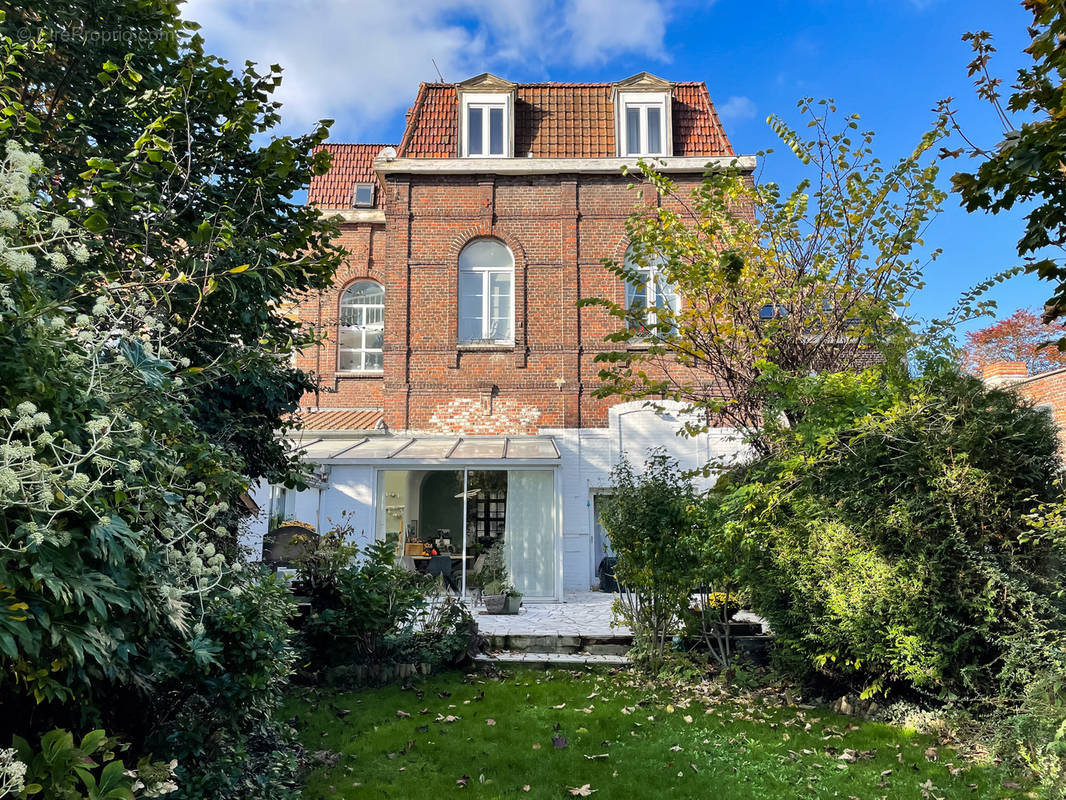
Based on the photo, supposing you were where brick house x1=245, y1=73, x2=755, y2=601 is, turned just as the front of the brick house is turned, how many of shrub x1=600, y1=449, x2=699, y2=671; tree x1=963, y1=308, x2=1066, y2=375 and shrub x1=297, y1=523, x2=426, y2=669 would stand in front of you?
2

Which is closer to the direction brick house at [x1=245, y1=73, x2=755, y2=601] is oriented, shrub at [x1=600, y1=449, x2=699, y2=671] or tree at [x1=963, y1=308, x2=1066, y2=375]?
the shrub

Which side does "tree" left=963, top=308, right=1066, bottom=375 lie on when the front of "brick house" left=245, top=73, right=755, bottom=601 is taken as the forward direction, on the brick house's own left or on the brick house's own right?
on the brick house's own left

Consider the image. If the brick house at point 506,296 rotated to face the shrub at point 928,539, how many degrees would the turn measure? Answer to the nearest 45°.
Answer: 0° — it already faces it

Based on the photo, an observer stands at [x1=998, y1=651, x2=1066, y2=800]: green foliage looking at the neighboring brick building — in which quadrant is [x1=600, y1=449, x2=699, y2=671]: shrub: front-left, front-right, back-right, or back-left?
front-left

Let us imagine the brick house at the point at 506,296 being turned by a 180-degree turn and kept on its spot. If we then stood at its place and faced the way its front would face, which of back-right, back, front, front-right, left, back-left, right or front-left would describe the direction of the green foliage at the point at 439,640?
back

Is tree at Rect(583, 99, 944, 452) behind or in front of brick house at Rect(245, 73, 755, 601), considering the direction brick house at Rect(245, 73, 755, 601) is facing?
in front

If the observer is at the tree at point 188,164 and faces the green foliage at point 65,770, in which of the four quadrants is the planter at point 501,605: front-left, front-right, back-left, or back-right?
back-left

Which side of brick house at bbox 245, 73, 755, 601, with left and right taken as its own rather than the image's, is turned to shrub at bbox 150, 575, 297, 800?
front

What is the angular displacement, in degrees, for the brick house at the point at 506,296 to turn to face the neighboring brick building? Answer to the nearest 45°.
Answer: approximately 90° to its left

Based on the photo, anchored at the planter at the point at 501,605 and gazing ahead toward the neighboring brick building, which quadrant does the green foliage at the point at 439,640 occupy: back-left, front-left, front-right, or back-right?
back-right

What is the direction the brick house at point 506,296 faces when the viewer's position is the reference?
facing the viewer
